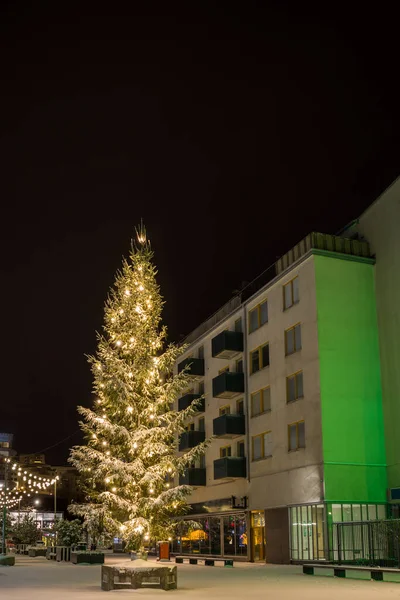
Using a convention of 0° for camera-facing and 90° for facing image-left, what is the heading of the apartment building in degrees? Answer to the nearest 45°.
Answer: approximately 45°

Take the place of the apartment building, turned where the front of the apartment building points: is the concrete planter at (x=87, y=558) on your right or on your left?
on your right

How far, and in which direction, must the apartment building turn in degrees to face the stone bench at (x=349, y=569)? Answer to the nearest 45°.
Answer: approximately 45° to its left

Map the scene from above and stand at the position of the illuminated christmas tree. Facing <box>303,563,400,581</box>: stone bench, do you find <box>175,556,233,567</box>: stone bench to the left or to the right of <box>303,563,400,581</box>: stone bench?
left

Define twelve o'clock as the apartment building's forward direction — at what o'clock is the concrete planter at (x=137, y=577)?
The concrete planter is roughly at 11 o'clock from the apartment building.

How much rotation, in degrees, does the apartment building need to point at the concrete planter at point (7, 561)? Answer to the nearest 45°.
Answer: approximately 45° to its right
